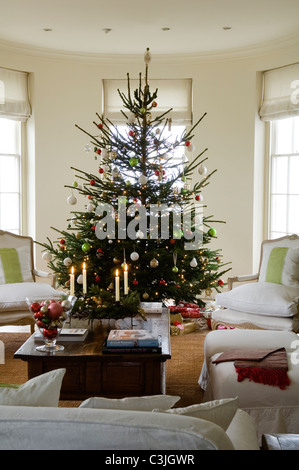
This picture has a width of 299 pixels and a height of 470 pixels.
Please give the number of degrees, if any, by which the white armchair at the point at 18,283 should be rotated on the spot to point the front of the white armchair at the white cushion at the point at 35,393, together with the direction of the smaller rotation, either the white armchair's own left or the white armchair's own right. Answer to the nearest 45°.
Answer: approximately 45° to the white armchair's own right

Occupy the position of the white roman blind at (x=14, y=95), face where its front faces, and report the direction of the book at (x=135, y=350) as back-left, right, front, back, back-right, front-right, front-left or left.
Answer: front-right

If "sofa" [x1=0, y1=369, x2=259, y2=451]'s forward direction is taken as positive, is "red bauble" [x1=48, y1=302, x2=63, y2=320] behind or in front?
in front

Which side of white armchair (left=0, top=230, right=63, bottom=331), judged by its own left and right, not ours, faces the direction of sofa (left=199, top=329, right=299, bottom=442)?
front

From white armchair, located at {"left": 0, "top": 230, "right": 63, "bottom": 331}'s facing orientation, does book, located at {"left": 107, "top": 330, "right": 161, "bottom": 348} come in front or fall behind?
in front

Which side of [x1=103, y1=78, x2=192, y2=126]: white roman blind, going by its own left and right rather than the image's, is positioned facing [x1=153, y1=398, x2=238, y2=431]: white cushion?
front

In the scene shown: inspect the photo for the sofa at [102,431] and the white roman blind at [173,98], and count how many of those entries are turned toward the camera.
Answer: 1

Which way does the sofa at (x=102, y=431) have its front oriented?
away from the camera

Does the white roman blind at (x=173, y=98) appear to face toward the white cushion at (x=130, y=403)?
yes

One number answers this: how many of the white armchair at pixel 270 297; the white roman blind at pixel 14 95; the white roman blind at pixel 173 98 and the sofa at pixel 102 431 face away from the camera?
1

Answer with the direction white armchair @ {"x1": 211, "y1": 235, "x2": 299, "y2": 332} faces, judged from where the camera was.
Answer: facing the viewer and to the left of the viewer

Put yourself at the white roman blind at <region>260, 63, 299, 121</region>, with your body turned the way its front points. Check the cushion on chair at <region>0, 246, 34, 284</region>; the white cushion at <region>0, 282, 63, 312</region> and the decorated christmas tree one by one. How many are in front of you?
3

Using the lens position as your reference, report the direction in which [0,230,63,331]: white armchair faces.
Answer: facing the viewer and to the right of the viewer

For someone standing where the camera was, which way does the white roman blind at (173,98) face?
facing the viewer
